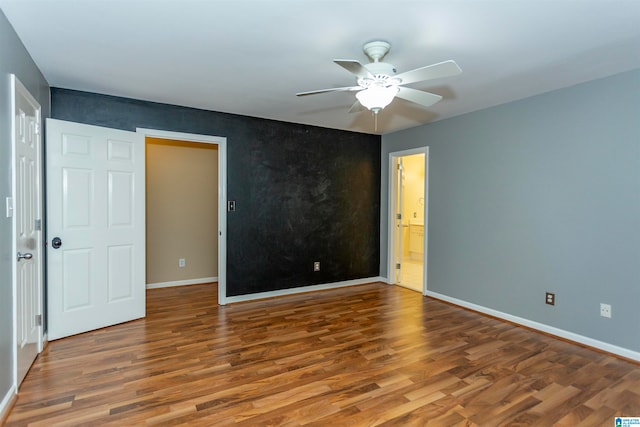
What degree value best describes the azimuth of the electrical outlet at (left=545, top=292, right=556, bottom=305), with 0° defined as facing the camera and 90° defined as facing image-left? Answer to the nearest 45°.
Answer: approximately 45°

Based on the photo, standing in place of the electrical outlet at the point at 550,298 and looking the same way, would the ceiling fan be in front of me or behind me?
in front

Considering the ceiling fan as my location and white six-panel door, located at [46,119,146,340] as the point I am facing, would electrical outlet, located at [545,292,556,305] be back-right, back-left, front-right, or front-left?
back-right

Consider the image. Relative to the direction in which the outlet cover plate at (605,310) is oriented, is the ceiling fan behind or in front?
in front

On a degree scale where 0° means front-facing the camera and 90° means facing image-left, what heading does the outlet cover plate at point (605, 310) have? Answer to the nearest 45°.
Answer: approximately 45°
